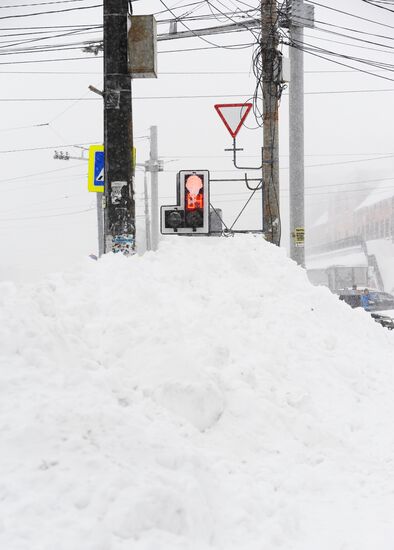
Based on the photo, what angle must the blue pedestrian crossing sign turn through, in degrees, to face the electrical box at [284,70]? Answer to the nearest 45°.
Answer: approximately 90° to its left

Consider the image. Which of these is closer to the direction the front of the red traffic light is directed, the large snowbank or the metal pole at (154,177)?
the large snowbank

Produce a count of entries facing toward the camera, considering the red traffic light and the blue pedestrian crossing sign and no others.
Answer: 2

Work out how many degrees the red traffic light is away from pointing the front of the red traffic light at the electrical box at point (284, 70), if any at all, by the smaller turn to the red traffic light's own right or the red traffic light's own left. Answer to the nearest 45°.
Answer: approximately 135° to the red traffic light's own left

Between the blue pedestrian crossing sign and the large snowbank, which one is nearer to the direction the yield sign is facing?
the large snowbank

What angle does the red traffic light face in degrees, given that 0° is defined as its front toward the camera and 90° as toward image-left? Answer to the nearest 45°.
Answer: approximately 0°

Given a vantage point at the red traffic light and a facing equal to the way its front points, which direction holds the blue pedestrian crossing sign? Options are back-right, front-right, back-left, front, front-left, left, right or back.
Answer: back-right

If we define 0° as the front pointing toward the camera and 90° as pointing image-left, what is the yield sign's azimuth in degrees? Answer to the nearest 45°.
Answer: approximately 0°
